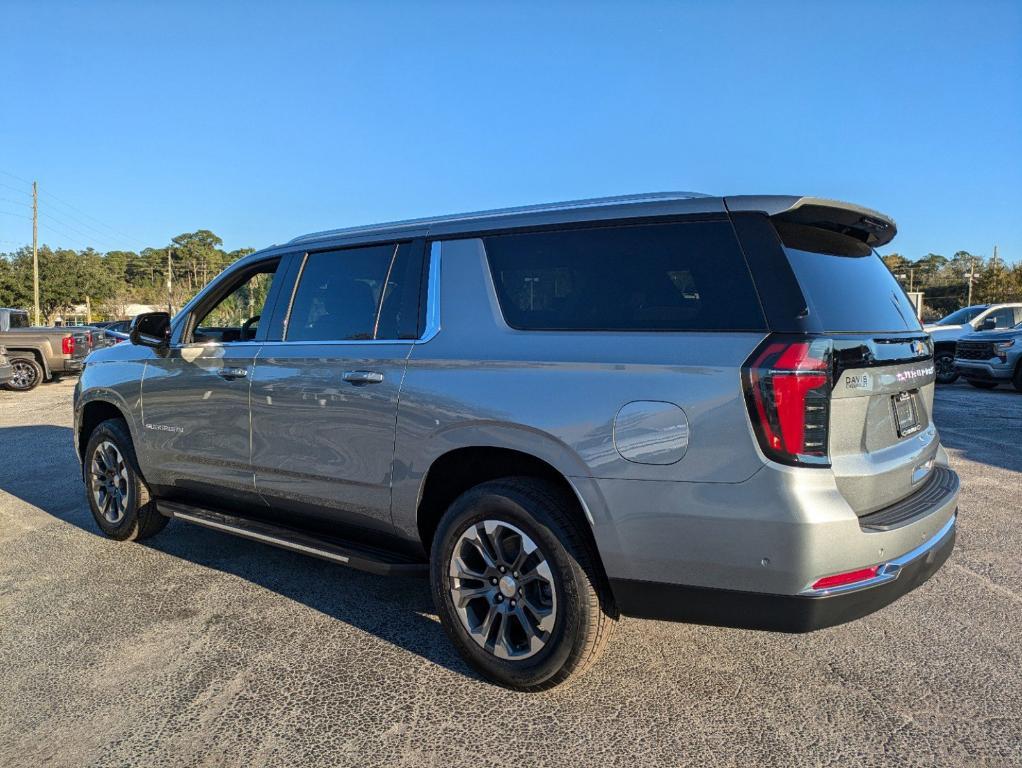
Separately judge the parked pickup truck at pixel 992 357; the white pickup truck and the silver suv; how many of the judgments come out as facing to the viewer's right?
0

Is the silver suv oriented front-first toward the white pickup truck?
no

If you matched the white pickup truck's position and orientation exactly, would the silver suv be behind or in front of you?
in front

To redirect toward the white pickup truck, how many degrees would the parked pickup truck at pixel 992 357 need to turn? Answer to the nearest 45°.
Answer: approximately 135° to its right

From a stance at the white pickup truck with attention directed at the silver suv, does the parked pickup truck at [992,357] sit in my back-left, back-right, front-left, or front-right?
front-left

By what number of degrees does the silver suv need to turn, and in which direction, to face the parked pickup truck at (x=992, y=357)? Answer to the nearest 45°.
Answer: approximately 90° to its right

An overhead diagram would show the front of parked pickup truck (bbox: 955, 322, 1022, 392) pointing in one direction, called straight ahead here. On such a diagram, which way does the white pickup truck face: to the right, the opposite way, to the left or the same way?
the same way

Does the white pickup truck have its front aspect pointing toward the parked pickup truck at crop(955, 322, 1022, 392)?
no

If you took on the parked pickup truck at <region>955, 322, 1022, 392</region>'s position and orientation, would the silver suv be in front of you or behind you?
in front

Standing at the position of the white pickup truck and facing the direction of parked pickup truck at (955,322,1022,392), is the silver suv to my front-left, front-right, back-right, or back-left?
front-right

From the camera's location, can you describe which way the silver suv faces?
facing away from the viewer and to the left of the viewer

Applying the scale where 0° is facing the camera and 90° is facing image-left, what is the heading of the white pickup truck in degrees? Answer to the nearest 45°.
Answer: approximately 45°

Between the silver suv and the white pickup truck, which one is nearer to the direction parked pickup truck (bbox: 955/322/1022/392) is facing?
the silver suv
